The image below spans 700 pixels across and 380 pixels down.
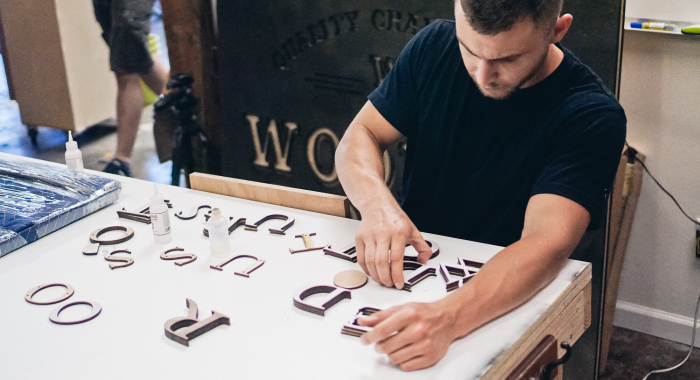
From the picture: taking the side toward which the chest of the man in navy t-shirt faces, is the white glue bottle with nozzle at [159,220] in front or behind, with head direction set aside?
in front

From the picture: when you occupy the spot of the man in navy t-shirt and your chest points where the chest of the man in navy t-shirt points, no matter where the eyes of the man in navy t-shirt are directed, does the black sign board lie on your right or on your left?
on your right

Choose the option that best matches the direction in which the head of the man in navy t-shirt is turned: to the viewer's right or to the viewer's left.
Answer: to the viewer's left

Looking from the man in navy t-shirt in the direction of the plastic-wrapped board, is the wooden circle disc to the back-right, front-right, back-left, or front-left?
front-left

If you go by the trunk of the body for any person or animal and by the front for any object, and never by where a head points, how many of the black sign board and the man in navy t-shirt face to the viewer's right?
0

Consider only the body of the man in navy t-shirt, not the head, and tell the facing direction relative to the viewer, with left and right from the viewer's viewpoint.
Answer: facing the viewer and to the left of the viewer

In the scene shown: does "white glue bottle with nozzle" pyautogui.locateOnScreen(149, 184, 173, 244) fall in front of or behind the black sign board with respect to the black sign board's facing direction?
in front

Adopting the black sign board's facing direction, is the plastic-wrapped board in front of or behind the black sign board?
in front

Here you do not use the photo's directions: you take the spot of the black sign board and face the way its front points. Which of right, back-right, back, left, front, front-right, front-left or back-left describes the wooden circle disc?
front-left
